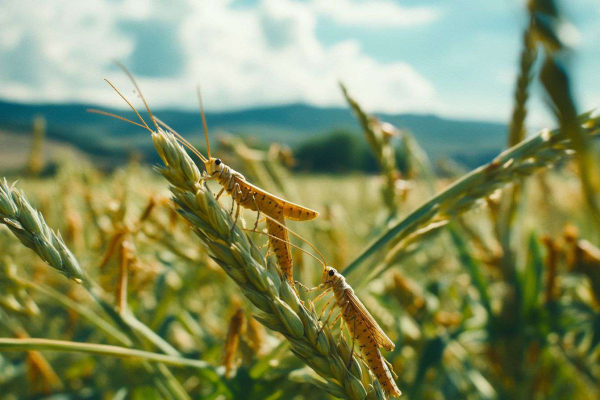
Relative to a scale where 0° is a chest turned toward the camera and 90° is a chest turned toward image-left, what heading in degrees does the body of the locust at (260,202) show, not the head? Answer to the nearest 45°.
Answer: approximately 90°
